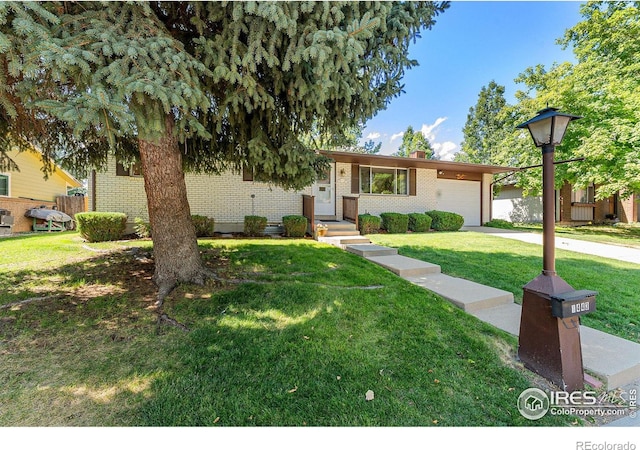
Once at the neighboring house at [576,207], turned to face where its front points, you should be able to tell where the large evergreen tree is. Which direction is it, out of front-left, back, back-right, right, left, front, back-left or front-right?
front

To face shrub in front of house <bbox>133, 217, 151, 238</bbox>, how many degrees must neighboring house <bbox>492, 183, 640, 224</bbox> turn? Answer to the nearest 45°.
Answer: approximately 45° to its right

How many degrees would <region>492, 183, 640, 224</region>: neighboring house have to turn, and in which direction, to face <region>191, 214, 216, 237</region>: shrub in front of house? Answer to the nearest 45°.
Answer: approximately 45° to its right

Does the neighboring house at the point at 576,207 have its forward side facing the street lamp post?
yes

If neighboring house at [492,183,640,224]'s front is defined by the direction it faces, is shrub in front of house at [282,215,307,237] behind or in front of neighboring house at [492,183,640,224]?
in front

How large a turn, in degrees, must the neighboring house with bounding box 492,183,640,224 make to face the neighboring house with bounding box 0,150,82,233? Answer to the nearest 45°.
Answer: approximately 45° to its right

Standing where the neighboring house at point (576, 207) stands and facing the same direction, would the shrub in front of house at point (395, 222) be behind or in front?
in front

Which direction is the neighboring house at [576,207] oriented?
toward the camera

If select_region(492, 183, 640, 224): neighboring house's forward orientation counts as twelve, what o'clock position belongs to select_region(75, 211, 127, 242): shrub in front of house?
The shrub in front of house is roughly at 3 o'clock from the neighboring house.

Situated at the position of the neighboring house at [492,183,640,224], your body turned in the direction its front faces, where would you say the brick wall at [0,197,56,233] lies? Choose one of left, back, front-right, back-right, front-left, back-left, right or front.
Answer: front-right
